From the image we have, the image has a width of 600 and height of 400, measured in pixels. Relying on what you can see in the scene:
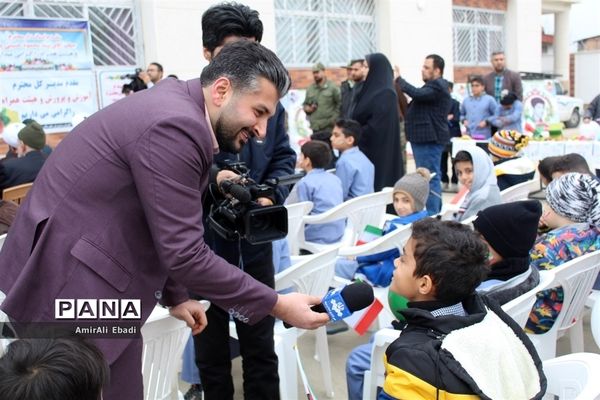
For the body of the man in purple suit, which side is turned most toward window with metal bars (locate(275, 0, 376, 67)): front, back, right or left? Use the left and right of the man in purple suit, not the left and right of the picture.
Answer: left

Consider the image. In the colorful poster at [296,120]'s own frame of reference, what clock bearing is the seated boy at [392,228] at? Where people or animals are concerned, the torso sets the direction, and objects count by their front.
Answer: The seated boy is roughly at 12 o'clock from the colorful poster.

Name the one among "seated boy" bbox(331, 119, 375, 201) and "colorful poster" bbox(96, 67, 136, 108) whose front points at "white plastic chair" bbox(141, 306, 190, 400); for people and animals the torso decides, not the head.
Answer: the colorful poster

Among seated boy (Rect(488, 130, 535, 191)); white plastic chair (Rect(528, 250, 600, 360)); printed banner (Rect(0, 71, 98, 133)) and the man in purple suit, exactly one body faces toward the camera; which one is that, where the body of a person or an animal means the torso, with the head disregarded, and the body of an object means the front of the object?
the printed banner

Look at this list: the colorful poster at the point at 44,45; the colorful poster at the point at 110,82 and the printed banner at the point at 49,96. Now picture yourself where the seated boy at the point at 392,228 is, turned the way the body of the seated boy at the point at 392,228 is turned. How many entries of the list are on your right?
3

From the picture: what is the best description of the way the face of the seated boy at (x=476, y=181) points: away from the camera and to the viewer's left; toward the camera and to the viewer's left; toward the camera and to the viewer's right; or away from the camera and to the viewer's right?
toward the camera and to the viewer's left

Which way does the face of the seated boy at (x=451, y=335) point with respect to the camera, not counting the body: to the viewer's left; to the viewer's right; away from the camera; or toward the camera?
to the viewer's left

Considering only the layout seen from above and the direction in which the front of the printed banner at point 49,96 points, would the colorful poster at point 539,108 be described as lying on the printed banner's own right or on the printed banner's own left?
on the printed banner's own left

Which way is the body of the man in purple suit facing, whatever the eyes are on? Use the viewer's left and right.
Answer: facing to the right of the viewer
